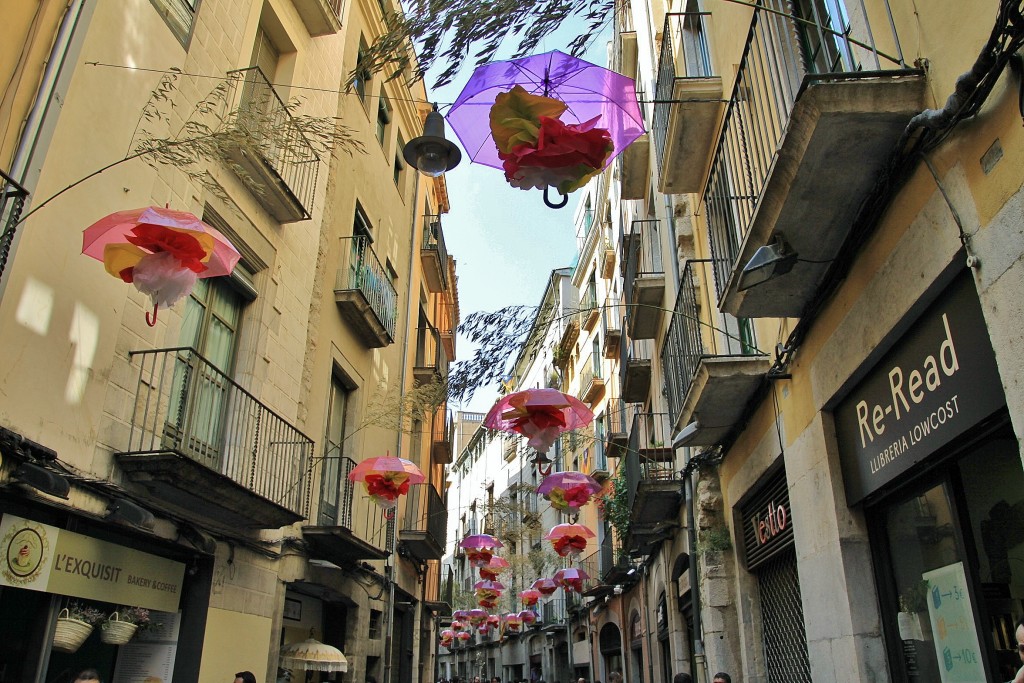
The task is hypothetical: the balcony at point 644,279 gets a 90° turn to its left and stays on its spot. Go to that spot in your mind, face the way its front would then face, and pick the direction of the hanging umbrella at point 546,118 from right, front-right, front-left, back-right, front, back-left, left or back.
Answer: front

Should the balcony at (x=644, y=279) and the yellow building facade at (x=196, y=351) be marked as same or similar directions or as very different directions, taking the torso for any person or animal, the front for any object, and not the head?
very different directions

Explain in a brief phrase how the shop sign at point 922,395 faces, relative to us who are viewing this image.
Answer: facing the viewer and to the left of the viewer

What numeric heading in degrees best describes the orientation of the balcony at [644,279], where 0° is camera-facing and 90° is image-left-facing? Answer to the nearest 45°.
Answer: approximately 90°

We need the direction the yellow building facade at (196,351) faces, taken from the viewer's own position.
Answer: facing the viewer and to the right of the viewer

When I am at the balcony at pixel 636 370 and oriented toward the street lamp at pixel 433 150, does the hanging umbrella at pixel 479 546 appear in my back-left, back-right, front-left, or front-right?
back-right

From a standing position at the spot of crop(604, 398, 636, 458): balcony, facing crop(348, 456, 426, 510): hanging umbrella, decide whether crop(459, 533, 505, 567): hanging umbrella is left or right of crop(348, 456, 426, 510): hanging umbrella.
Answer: right

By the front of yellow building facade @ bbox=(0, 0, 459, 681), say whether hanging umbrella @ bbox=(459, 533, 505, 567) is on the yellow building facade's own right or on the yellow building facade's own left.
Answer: on the yellow building facade's own left

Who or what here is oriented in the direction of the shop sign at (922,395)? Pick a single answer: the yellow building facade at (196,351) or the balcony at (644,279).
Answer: the yellow building facade

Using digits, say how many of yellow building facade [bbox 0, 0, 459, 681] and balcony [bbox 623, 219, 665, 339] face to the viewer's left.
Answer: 1
